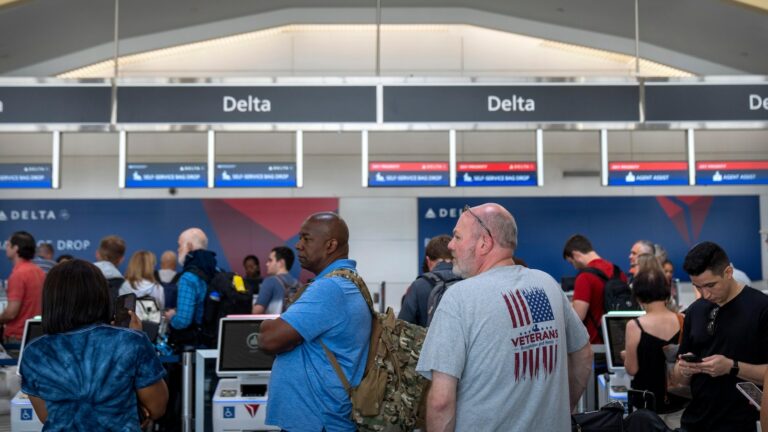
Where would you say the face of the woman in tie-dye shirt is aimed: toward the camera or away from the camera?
away from the camera

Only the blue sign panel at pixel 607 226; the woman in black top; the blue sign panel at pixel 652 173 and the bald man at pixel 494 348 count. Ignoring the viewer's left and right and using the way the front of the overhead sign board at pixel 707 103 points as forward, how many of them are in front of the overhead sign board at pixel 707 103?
2

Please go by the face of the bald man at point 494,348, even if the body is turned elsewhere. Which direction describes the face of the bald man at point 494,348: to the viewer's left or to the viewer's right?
to the viewer's left

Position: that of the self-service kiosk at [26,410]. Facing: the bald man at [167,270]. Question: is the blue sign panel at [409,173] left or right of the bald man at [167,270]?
right

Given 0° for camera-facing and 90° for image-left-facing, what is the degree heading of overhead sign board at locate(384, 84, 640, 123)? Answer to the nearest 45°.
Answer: approximately 0°

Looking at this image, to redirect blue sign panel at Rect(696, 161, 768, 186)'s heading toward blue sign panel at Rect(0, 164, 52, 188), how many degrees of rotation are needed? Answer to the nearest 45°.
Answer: approximately 45° to its right

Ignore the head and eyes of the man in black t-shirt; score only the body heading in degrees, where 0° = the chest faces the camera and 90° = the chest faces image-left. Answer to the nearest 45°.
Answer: approximately 45°

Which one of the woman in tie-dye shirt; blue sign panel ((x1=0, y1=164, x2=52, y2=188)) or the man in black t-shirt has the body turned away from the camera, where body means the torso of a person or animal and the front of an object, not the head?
the woman in tie-dye shirt

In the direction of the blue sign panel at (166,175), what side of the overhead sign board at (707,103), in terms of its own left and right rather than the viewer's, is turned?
right
